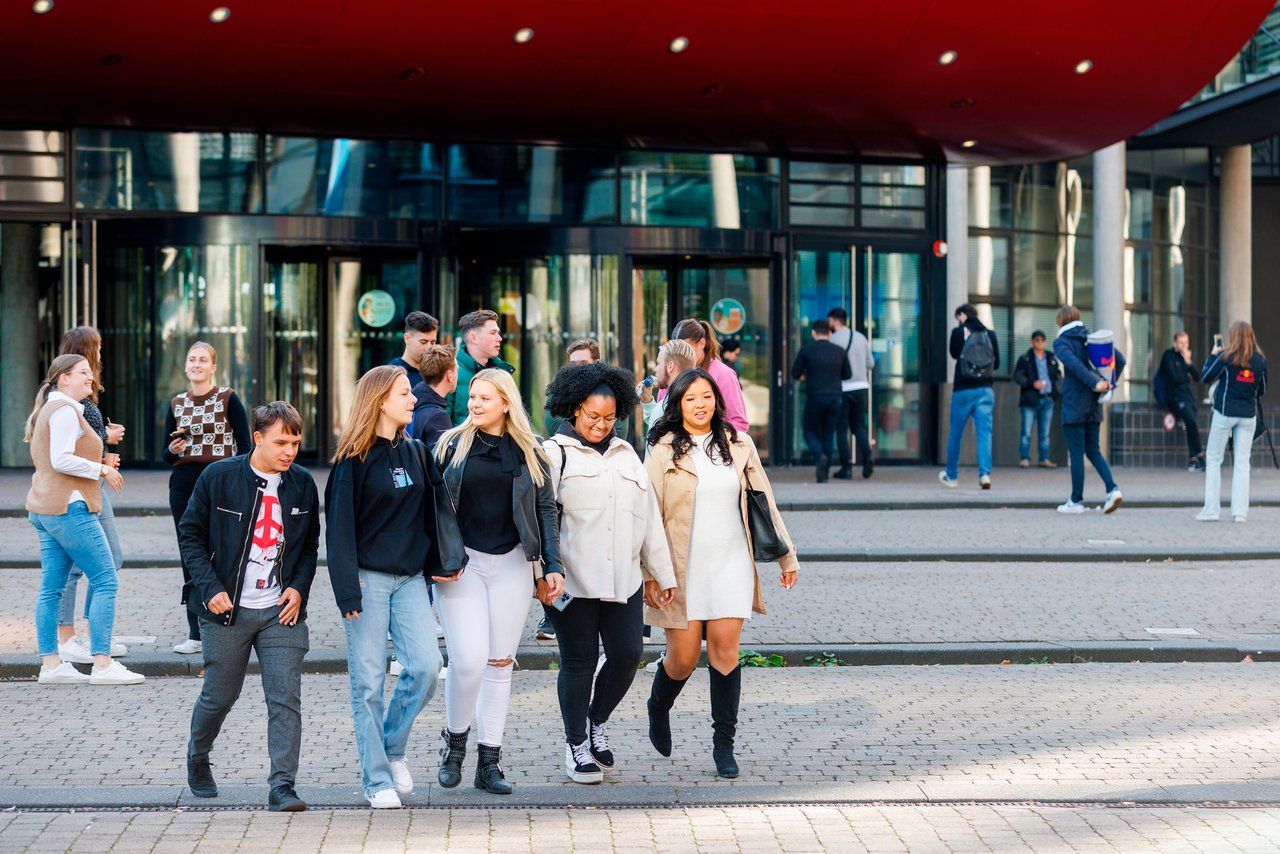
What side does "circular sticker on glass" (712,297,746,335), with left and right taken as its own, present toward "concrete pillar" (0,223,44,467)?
right

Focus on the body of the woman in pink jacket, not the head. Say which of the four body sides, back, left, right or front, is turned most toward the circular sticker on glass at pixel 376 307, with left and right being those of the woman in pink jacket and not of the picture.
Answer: right

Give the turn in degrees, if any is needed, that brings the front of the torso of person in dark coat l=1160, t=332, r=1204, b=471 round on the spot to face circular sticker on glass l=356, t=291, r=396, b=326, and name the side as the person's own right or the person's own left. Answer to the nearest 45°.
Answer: approximately 90° to the person's own right

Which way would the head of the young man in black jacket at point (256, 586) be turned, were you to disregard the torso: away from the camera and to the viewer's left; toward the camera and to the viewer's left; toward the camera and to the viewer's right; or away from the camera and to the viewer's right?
toward the camera and to the viewer's right

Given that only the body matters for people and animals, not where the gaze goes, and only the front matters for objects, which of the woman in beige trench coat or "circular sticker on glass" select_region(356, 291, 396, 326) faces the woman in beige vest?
the circular sticker on glass

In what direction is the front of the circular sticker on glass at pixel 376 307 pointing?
toward the camera

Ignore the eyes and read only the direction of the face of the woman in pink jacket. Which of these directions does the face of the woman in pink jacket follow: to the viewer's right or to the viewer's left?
to the viewer's left

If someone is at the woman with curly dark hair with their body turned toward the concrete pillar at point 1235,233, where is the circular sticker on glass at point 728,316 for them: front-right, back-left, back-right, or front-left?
front-left

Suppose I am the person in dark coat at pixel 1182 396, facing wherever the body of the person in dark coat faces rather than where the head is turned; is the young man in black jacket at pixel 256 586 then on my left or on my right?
on my right

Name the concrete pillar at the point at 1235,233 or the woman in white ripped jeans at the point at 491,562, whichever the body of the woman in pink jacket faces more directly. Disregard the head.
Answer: the woman in white ripped jeans

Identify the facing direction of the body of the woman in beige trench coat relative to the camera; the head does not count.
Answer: toward the camera

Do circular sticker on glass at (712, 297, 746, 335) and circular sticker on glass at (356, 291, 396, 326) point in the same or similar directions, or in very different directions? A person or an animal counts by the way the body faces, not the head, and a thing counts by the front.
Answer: same or similar directions

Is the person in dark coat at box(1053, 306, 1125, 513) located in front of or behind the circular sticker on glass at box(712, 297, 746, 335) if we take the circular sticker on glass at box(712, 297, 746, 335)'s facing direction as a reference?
in front
